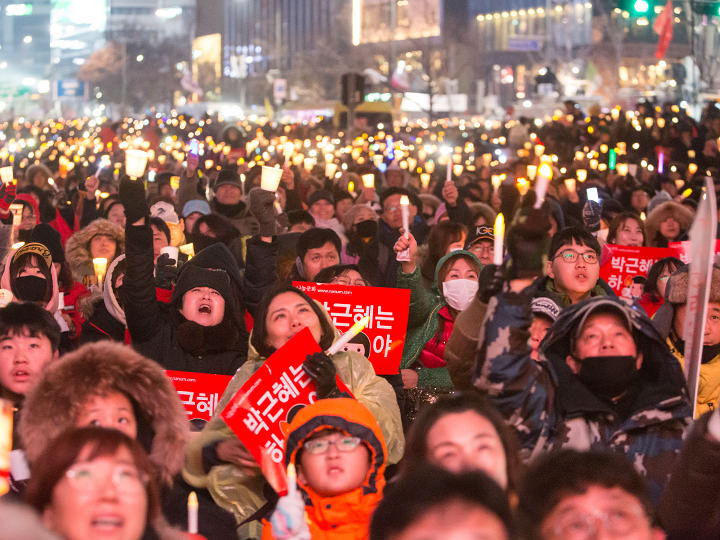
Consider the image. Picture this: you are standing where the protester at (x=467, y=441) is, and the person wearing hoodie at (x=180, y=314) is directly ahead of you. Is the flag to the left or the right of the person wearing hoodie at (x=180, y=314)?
right

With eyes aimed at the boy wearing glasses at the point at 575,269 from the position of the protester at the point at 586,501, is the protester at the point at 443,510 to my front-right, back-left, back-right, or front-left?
back-left

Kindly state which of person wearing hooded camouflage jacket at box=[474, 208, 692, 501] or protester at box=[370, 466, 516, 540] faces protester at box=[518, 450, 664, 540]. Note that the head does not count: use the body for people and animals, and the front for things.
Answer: the person wearing hooded camouflage jacket

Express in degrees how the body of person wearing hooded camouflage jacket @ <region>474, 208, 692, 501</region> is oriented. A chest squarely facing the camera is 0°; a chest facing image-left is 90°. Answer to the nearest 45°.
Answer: approximately 0°

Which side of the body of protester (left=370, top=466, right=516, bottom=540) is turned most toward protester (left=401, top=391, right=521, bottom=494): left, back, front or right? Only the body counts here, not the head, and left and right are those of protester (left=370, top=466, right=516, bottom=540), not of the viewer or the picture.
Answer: back

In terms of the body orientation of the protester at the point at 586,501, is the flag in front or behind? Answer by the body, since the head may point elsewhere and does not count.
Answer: behind

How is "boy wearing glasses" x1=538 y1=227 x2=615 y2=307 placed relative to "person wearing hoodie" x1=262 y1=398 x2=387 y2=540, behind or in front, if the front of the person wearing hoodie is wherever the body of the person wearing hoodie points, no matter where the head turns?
behind

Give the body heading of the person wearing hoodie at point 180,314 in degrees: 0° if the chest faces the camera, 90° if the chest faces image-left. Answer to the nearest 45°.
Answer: approximately 0°

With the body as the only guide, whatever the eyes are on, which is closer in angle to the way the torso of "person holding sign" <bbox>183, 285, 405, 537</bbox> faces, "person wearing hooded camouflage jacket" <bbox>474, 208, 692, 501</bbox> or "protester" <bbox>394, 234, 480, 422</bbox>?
the person wearing hooded camouflage jacket

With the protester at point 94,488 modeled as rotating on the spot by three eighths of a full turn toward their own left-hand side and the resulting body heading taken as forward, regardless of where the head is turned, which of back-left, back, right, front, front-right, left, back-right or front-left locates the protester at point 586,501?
front-right
